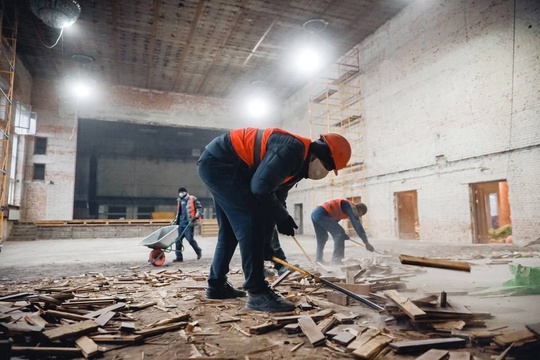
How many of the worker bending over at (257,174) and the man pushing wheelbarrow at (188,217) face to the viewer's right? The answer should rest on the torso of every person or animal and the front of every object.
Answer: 1

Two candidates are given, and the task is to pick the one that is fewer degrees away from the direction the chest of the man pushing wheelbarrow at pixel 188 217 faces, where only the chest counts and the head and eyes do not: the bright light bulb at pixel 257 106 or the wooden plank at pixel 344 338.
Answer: the wooden plank

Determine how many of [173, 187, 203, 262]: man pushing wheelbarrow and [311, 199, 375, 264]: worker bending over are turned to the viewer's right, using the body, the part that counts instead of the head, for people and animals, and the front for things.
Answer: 1

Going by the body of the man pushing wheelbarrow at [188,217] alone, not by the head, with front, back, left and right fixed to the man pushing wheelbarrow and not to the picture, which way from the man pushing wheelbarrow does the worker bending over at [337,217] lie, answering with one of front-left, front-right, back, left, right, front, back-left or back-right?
left

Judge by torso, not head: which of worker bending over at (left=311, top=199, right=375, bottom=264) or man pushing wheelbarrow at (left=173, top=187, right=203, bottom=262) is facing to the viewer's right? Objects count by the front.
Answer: the worker bending over

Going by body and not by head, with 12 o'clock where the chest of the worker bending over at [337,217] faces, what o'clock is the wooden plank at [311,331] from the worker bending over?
The wooden plank is roughly at 3 o'clock from the worker bending over.

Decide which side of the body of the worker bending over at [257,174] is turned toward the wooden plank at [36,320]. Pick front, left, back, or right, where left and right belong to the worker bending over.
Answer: back

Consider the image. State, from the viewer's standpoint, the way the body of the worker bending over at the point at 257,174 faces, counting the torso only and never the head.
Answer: to the viewer's right

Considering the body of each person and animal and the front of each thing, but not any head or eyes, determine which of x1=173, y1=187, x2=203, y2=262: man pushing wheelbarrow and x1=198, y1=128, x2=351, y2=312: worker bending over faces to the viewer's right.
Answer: the worker bending over

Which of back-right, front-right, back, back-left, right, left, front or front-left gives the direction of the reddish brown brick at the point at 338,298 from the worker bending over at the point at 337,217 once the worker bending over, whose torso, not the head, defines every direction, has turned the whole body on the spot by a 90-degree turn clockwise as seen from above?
front

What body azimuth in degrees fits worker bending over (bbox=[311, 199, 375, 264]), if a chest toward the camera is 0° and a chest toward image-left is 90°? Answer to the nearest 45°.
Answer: approximately 270°

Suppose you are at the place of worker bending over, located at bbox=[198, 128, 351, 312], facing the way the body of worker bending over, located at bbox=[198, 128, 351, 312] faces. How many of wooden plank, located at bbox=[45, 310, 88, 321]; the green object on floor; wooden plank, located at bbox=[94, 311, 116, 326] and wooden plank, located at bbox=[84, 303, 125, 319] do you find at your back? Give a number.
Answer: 3
